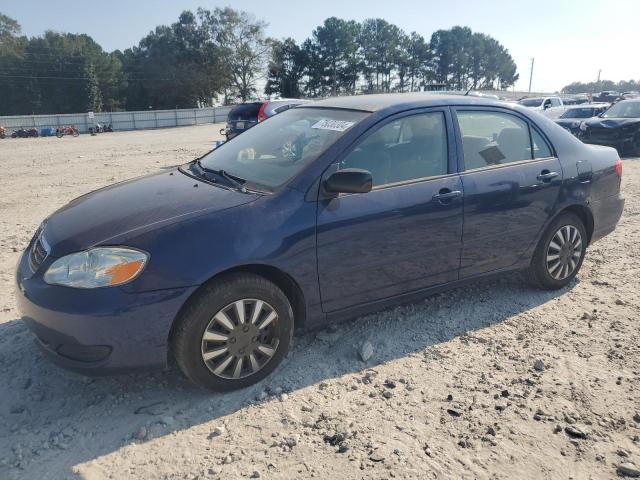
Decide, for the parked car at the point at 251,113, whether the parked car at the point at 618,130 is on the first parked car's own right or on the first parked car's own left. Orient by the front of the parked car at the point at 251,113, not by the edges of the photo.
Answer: on the first parked car's own right

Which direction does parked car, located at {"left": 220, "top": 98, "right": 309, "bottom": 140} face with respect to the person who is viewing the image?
facing away from the viewer and to the right of the viewer

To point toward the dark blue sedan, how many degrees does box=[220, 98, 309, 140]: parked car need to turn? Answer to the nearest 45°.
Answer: approximately 135° to its right

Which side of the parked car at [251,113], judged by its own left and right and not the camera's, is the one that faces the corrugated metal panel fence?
left

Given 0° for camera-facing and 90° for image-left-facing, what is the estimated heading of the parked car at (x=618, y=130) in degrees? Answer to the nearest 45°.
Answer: approximately 45°

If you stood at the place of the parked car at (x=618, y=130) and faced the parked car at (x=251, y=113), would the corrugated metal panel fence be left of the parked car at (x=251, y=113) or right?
right

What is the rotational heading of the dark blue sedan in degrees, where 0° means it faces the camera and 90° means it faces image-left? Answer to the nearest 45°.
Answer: approximately 45°

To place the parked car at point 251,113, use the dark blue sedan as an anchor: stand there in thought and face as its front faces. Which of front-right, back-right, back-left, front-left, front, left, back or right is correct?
back-right
